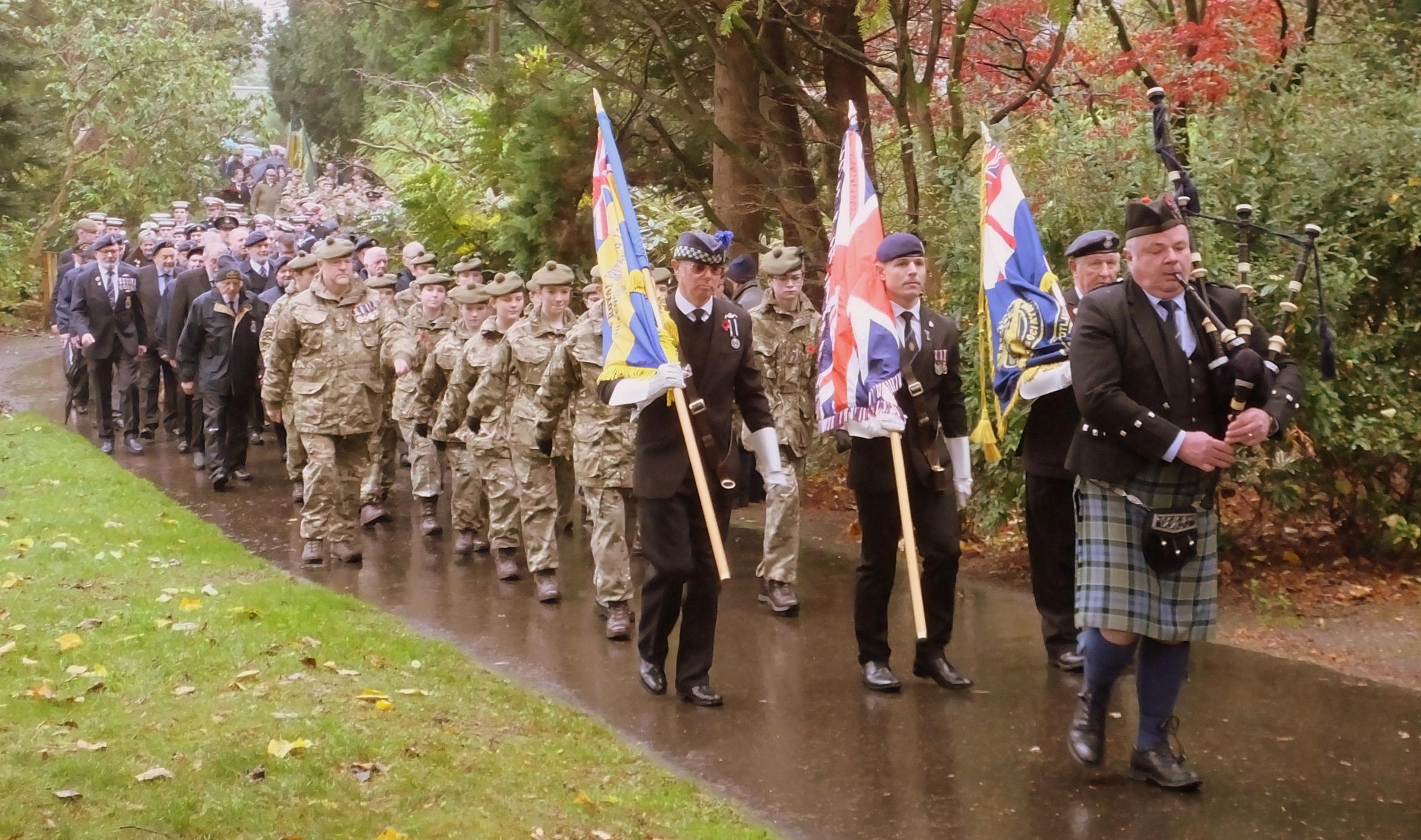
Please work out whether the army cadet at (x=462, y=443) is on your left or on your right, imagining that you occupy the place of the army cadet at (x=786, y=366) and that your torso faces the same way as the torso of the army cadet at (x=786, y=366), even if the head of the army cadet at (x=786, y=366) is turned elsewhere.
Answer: on your right

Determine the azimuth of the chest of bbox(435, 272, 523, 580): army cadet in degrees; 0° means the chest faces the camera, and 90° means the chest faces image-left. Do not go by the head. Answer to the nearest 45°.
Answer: approximately 315°

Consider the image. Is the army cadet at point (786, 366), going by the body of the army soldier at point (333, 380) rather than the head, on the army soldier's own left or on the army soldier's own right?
on the army soldier's own left

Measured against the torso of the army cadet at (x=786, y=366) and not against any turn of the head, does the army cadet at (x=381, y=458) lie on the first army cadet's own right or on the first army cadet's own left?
on the first army cadet's own right

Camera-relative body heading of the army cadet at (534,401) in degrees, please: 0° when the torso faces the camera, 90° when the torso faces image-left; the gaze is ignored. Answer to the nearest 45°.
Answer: approximately 315°

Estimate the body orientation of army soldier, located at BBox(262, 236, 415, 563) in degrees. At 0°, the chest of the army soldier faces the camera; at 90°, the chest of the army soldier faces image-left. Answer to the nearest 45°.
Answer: approximately 0°

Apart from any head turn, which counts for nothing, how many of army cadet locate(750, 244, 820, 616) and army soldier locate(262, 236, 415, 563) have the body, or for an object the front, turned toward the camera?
2

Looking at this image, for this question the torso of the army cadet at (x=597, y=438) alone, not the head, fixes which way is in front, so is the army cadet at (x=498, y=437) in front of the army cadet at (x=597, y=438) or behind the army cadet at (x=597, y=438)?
behind
